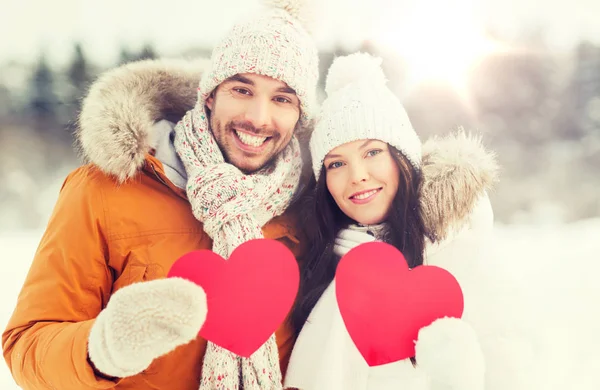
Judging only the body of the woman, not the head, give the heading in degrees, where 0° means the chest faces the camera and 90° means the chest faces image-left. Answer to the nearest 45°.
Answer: approximately 0°

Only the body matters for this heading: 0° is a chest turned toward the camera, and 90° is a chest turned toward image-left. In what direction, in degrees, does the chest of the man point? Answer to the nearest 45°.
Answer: approximately 315°
